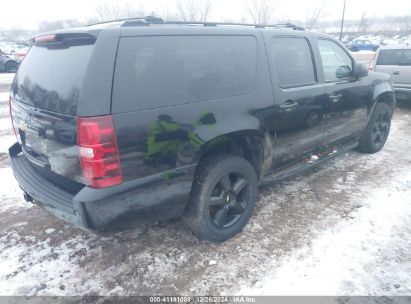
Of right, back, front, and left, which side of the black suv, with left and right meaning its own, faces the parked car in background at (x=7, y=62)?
left

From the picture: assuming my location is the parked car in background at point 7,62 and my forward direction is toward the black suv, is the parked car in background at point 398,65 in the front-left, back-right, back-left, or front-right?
front-left

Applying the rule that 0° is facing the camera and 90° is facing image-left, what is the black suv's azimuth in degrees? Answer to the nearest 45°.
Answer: approximately 225°

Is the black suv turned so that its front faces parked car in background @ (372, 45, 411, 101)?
yes

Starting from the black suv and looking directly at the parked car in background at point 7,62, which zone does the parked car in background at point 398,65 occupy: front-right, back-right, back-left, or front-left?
front-right
